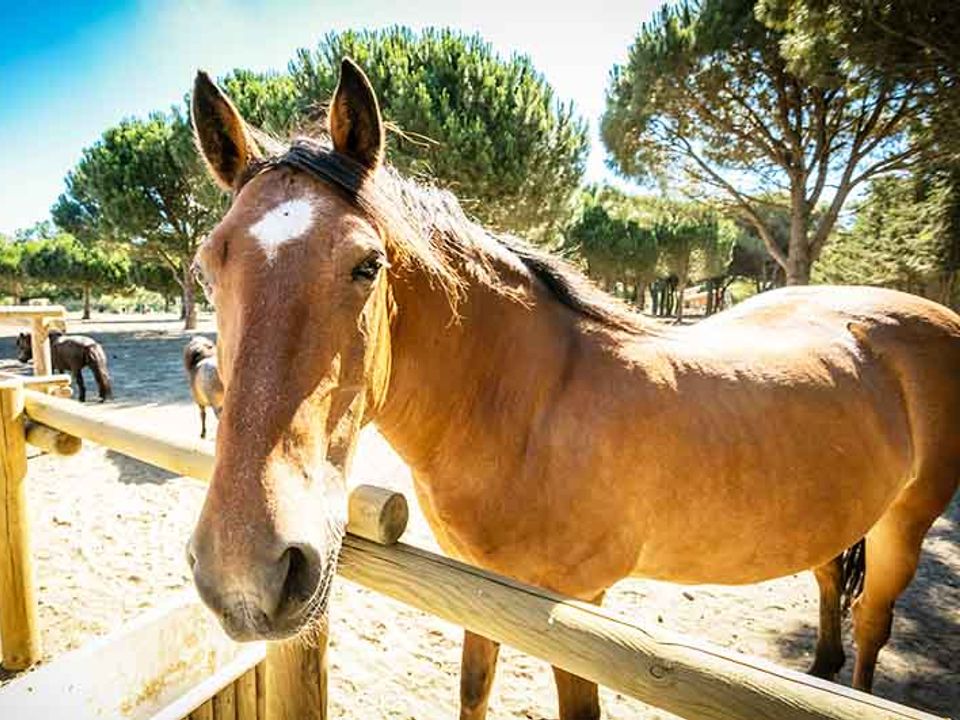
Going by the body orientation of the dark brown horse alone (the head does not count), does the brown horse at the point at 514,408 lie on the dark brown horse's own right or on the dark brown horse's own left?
on the dark brown horse's own left

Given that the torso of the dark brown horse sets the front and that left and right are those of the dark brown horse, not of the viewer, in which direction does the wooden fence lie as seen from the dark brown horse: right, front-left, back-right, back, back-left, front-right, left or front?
left

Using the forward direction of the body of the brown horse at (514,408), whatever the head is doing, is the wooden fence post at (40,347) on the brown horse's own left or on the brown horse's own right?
on the brown horse's own right

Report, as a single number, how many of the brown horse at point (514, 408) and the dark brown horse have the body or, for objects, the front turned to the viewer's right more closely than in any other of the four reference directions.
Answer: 0

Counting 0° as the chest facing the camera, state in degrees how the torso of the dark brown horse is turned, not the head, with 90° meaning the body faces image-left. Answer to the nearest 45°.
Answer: approximately 90°

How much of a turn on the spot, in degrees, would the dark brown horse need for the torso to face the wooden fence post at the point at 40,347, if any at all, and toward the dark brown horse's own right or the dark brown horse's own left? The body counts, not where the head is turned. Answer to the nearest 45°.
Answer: approximately 90° to the dark brown horse's own left

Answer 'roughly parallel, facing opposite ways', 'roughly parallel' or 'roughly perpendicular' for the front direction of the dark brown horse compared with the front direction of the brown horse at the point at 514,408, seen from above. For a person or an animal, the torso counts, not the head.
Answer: roughly parallel

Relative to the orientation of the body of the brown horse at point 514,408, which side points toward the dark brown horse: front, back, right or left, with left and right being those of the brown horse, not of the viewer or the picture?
right

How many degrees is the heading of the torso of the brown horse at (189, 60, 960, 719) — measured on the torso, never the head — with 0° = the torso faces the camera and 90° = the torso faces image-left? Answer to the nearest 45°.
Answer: approximately 45°
